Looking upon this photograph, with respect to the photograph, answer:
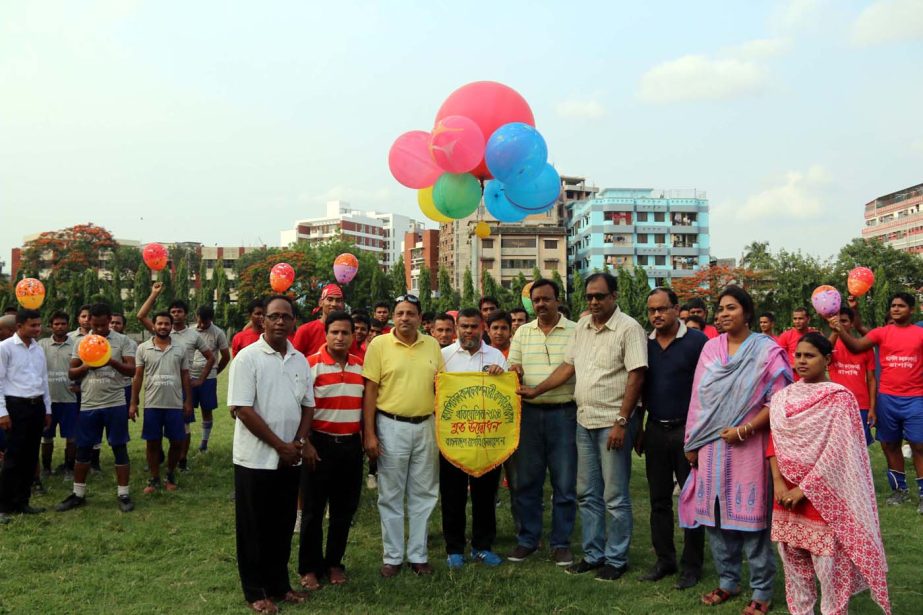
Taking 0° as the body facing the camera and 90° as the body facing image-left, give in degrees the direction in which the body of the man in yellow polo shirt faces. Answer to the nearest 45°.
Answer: approximately 0°

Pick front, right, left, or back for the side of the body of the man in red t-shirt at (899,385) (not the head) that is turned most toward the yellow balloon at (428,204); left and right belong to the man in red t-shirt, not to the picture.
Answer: right

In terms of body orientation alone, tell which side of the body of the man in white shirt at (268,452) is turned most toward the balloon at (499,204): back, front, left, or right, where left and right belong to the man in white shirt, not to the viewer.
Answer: left

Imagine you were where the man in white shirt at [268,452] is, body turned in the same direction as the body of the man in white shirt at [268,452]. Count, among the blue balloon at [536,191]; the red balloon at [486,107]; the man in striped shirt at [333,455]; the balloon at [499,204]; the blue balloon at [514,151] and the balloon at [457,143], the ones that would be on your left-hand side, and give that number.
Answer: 6

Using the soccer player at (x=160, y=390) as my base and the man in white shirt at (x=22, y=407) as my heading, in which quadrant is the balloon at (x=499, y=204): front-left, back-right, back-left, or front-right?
back-left

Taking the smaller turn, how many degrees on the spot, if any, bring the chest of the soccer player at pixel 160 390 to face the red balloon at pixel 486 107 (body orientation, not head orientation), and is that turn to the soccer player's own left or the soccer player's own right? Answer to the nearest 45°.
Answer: approximately 90° to the soccer player's own left

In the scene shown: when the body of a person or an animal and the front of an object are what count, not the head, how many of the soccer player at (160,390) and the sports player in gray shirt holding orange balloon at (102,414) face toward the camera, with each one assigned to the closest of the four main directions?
2

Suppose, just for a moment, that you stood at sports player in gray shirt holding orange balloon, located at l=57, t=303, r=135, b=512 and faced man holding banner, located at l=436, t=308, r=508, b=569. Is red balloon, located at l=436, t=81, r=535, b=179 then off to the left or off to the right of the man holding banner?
left

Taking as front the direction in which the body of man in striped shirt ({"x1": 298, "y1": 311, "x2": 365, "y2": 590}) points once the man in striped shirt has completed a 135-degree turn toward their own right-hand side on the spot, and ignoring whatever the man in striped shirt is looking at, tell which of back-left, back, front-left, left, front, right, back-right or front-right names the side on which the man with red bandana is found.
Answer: front-right
